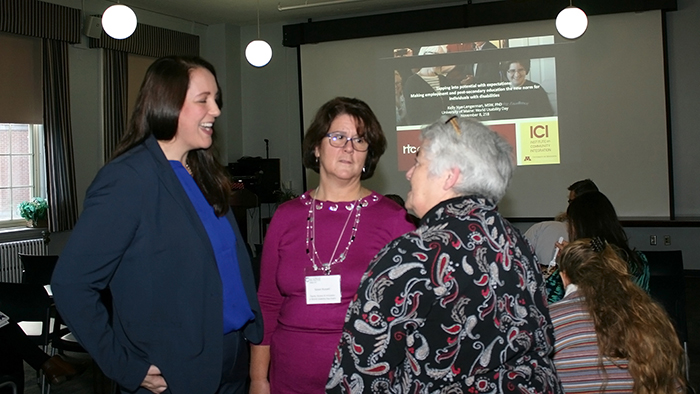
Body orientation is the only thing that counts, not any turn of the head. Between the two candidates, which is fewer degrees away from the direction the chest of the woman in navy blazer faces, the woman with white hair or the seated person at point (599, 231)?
the woman with white hair

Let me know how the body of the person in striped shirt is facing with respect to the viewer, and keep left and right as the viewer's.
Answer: facing away from the viewer and to the left of the viewer

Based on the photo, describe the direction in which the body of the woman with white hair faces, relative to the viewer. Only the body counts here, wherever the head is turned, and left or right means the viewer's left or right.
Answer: facing away from the viewer and to the left of the viewer

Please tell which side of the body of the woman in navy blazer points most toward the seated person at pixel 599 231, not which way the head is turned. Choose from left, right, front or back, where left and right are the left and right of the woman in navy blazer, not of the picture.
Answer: left

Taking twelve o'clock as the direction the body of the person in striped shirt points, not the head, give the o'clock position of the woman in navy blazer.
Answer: The woman in navy blazer is roughly at 9 o'clock from the person in striped shirt.

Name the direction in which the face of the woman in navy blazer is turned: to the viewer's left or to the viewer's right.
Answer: to the viewer's right

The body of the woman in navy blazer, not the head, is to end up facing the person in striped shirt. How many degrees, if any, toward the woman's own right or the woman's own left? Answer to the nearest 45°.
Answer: approximately 45° to the woman's own left

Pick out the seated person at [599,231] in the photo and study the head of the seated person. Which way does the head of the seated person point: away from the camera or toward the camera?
away from the camera

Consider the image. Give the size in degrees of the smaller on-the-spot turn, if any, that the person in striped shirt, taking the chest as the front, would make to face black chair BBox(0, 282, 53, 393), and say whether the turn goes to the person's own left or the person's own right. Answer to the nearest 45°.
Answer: approximately 45° to the person's own left
